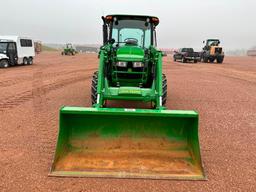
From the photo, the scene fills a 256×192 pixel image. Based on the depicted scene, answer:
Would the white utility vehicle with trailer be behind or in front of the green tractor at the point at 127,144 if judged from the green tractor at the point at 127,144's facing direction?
behind

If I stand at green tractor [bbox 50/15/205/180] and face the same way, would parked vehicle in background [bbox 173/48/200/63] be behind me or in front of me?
behind

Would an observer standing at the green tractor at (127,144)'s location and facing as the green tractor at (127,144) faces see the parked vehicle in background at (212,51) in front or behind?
behind

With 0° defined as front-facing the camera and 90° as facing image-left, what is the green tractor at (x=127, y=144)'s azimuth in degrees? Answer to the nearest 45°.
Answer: approximately 0°
